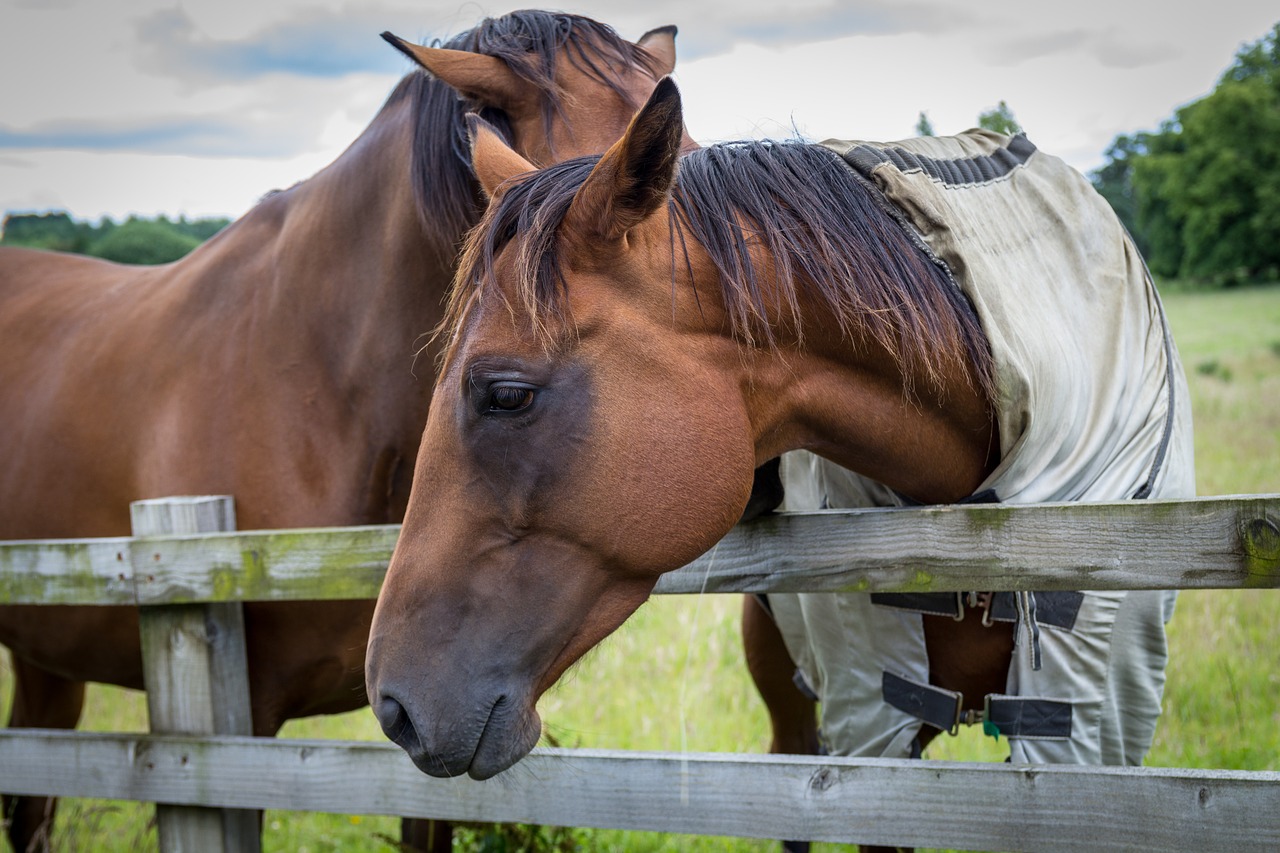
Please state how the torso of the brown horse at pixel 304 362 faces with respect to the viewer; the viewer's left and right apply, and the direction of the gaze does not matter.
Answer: facing the viewer and to the right of the viewer

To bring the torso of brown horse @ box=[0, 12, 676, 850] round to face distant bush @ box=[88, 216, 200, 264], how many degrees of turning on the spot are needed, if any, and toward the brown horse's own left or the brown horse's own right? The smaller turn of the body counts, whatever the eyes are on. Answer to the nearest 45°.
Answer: approximately 135° to the brown horse's own left

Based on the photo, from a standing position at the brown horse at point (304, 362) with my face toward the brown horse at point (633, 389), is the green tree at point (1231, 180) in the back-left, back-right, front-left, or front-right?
back-left

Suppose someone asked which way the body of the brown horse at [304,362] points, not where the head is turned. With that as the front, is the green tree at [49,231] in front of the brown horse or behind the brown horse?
behind

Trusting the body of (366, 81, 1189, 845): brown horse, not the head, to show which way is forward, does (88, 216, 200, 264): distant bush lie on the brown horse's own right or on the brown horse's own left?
on the brown horse's own right

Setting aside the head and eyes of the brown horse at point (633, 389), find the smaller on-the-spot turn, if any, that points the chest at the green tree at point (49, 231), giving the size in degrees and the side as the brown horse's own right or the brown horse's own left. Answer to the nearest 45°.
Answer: approximately 90° to the brown horse's own right

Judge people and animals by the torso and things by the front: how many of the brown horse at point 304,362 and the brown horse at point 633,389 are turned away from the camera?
0

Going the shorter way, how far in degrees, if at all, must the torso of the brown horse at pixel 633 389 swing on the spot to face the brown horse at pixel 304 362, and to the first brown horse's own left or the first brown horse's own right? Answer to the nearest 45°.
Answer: approximately 90° to the first brown horse's own right

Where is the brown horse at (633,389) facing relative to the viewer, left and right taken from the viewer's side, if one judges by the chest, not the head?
facing the viewer and to the left of the viewer

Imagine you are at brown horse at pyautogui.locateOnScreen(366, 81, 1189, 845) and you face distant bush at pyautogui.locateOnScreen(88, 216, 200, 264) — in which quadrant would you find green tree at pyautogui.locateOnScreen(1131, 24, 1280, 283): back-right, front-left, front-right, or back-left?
front-right

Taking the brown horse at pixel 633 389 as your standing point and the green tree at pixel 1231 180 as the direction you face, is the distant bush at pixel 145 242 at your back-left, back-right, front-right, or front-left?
front-left

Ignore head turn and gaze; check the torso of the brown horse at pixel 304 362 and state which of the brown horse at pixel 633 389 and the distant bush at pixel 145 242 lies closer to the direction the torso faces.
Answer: the brown horse
